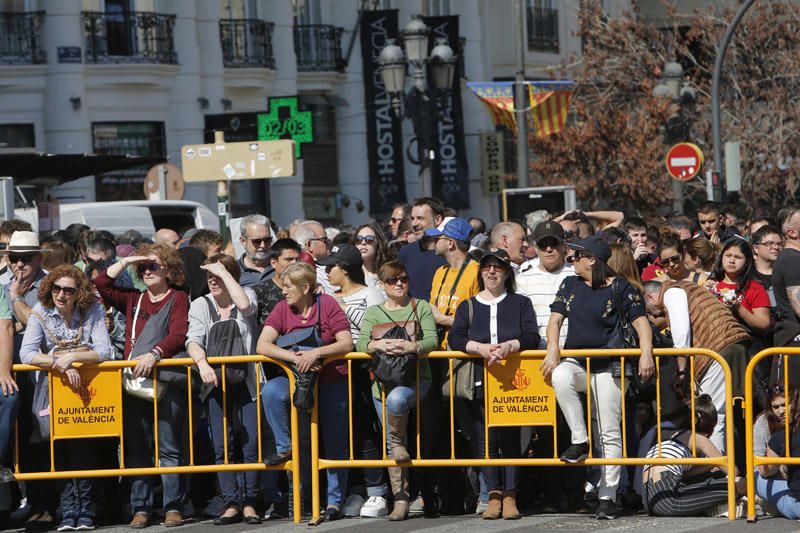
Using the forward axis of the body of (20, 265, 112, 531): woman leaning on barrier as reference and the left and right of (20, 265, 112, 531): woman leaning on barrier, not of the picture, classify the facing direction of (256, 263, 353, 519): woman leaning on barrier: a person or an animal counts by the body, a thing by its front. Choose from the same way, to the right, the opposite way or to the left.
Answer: the same way

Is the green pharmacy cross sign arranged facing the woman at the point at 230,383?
yes

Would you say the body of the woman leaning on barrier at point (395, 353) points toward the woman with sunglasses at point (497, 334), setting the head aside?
no

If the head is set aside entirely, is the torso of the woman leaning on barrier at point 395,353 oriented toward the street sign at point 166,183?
no

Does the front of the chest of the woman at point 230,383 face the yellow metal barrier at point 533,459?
no

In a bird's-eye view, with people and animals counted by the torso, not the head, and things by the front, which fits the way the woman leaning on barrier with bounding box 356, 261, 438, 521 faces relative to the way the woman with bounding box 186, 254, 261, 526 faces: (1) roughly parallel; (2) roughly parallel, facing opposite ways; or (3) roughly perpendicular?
roughly parallel

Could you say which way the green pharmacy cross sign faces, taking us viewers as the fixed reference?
facing the viewer

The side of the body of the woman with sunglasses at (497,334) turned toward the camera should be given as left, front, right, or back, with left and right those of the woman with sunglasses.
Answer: front

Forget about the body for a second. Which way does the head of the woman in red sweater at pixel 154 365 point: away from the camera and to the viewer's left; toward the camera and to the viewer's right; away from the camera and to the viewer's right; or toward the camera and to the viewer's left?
toward the camera and to the viewer's left

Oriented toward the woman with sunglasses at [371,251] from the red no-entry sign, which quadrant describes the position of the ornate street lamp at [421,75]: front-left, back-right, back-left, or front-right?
front-right

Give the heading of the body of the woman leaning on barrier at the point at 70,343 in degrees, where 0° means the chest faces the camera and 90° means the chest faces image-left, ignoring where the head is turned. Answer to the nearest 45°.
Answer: approximately 0°

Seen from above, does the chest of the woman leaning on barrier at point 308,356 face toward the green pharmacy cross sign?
no

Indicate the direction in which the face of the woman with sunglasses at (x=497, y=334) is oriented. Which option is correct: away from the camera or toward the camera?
toward the camera

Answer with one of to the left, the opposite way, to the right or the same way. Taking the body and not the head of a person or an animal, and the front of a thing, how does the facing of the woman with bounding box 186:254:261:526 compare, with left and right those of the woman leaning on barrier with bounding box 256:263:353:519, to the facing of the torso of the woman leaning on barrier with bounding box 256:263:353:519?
the same way

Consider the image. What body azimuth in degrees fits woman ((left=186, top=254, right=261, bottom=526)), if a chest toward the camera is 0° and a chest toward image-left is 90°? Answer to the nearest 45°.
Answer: approximately 0°

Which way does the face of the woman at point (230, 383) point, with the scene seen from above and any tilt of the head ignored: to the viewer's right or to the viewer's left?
to the viewer's left
